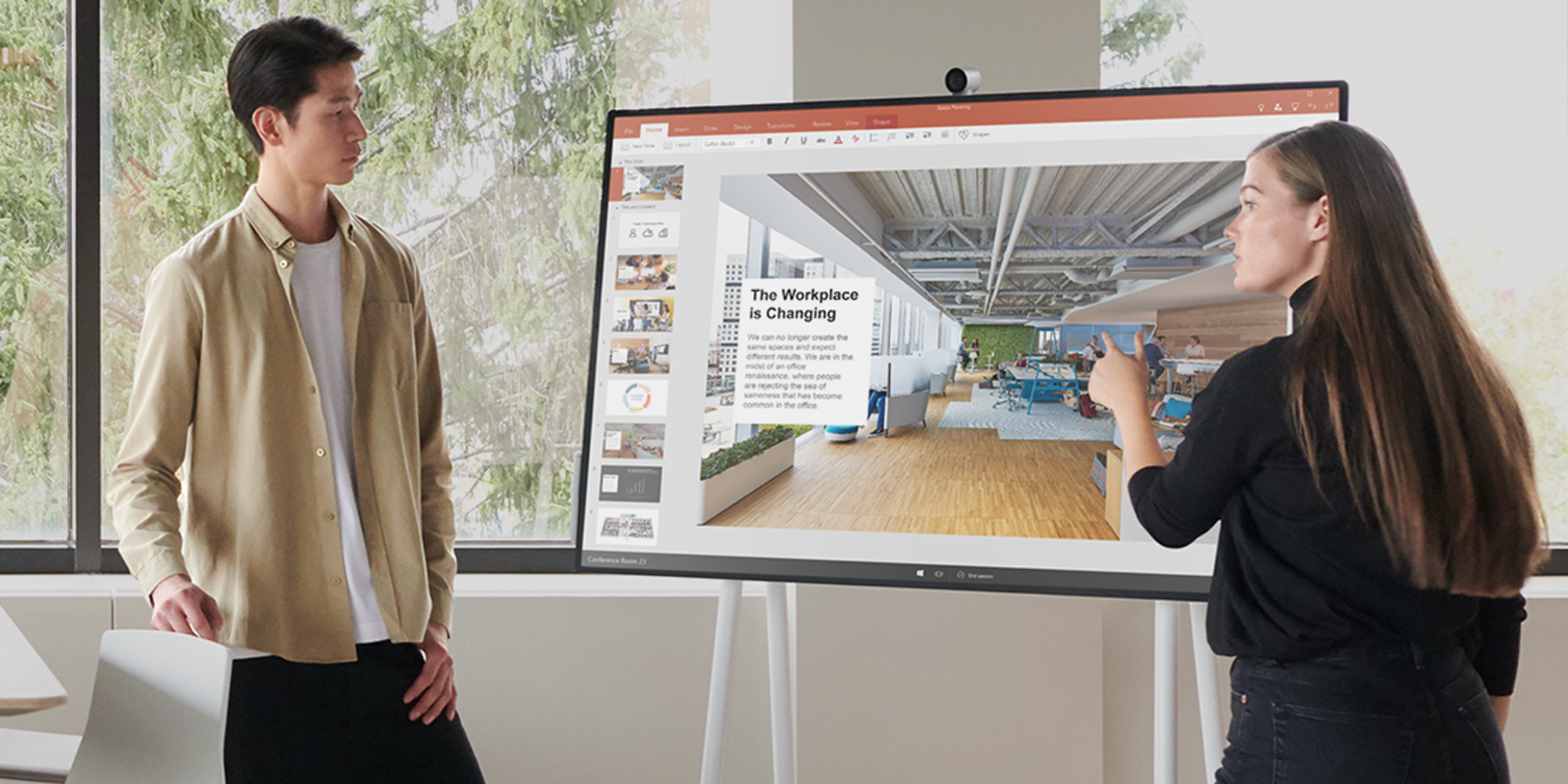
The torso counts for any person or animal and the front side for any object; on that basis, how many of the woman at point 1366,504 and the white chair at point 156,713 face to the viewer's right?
0

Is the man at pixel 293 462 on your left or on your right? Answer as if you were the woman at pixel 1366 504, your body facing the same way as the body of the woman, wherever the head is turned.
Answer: on your left

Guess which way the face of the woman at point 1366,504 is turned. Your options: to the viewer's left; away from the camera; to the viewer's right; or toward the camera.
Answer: to the viewer's left

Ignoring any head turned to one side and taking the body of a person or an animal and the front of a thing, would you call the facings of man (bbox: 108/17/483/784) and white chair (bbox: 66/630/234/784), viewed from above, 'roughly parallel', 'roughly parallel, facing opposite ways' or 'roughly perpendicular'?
roughly perpendicular

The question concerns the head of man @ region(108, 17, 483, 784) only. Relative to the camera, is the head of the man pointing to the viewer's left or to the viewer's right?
to the viewer's right

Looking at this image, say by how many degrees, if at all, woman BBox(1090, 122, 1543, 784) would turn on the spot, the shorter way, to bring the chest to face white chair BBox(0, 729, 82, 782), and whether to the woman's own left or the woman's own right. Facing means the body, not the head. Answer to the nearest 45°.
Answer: approximately 45° to the woman's own left

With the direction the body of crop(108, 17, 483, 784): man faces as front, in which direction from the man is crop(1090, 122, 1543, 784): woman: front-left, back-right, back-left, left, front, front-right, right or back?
front

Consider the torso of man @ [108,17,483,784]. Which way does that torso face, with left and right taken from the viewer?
facing the viewer and to the right of the viewer

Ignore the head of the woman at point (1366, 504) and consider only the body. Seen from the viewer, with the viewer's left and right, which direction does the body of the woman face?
facing away from the viewer and to the left of the viewer
